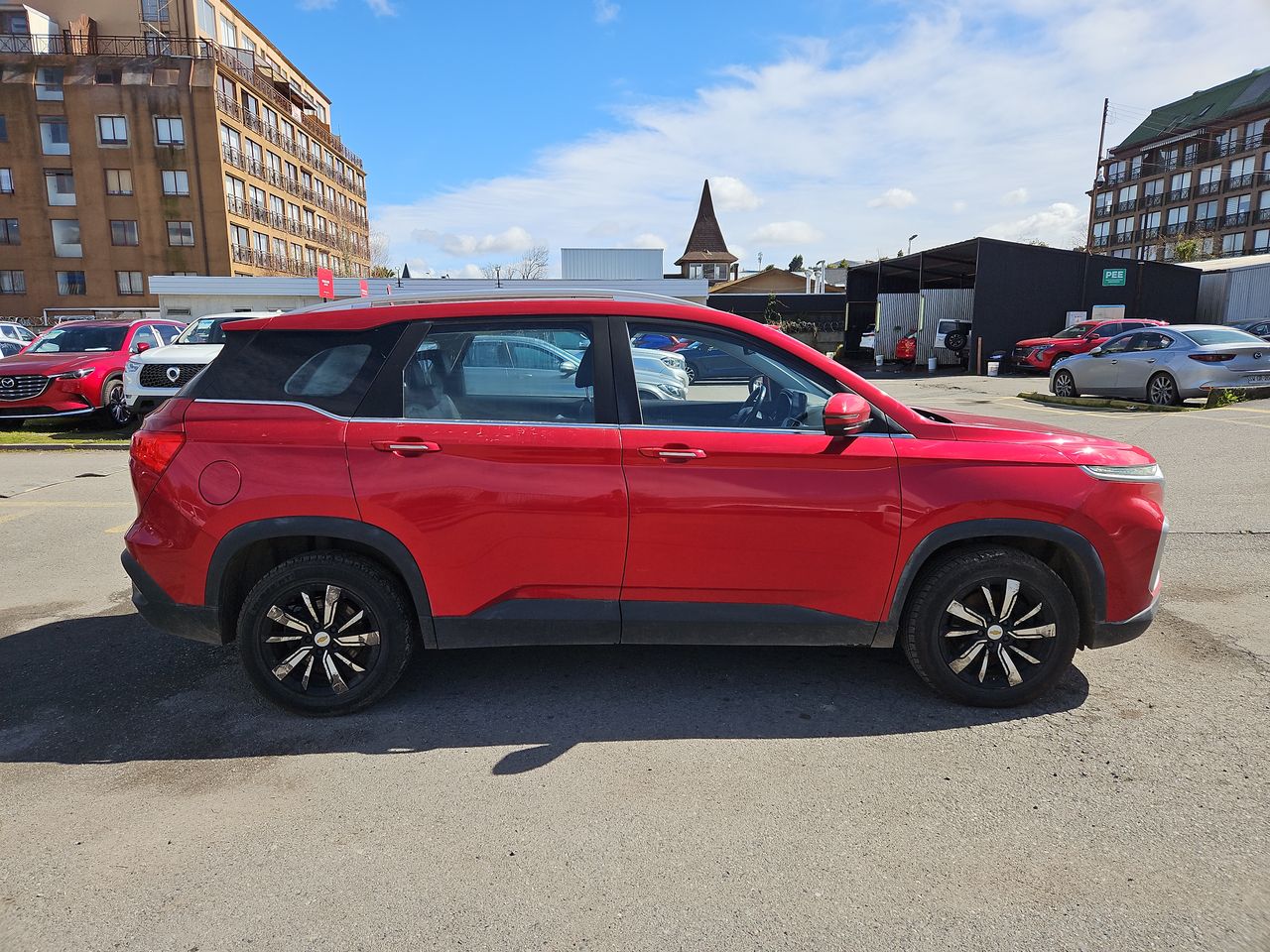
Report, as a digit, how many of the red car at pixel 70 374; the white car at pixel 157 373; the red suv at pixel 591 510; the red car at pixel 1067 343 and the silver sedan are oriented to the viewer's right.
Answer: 1

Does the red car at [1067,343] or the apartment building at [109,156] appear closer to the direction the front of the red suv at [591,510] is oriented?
the red car

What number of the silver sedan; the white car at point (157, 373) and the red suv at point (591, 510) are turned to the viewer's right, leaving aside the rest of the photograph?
1

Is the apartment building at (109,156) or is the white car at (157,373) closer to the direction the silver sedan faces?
the apartment building

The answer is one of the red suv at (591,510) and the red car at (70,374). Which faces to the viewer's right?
the red suv

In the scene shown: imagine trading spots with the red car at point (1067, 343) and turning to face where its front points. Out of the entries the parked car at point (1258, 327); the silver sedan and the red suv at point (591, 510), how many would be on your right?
0

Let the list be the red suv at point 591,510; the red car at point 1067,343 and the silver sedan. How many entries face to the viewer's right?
1

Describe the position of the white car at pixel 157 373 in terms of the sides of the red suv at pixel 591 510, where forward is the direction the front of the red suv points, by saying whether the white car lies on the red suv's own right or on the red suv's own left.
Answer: on the red suv's own left

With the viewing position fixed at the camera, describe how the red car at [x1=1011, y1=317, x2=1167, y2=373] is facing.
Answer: facing the viewer and to the left of the viewer

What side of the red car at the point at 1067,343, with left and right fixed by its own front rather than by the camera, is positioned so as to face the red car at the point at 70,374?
front

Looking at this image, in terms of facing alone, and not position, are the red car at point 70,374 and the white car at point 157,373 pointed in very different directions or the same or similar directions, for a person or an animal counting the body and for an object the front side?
same or similar directions

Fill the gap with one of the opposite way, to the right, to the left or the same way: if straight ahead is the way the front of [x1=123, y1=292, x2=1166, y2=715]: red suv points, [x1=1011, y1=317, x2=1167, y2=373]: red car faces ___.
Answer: the opposite way

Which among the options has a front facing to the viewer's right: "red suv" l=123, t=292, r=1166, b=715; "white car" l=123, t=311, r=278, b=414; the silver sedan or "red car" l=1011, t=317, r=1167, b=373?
the red suv

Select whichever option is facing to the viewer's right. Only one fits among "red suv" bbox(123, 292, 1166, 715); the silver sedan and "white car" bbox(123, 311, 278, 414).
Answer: the red suv

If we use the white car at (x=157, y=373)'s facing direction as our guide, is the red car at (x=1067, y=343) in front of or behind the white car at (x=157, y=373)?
behind

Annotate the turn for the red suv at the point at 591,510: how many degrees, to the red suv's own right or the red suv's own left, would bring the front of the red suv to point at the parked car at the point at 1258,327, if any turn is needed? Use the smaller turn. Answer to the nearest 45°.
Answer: approximately 45° to the red suv's own left

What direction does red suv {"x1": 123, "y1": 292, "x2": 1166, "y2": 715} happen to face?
to the viewer's right

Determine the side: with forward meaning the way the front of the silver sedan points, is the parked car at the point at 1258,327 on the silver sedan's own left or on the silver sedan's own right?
on the silver sedan's own right

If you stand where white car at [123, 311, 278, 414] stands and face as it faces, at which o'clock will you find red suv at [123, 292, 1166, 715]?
The red suv is roughly at 10 o'clock from the white car.

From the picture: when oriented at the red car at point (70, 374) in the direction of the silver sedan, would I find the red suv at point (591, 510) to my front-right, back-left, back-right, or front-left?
front-right

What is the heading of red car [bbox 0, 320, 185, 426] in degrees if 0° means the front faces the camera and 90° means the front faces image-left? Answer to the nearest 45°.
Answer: approximately 45°
